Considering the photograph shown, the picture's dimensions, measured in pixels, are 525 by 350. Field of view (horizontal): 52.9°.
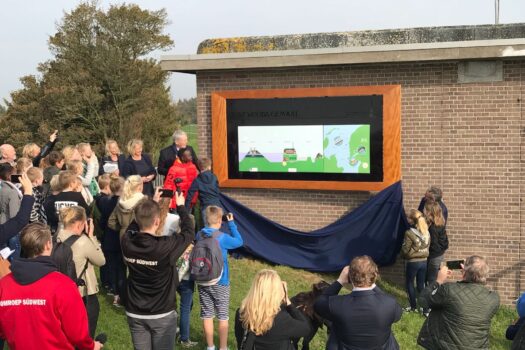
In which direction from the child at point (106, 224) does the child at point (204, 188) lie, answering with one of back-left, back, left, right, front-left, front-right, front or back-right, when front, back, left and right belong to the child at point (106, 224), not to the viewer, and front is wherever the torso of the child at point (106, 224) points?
front

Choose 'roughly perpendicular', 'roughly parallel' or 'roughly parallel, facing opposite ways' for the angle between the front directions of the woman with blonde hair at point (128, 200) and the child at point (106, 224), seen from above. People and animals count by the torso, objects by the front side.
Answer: roughly parallel

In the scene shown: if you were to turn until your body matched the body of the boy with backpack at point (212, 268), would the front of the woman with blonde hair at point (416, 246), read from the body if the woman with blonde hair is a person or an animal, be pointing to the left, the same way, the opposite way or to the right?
to the left

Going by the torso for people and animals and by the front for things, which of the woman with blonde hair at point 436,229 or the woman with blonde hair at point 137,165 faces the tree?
the woman with blonde hair at point 436,229

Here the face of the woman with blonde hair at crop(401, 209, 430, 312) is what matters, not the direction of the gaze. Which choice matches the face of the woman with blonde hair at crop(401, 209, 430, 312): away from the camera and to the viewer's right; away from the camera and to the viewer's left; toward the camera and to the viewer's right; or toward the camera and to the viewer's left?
away from the camera and to the viewer's left

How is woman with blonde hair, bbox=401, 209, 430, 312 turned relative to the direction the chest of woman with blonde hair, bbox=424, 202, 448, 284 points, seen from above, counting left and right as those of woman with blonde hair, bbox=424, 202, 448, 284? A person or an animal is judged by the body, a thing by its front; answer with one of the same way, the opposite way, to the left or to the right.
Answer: the same way

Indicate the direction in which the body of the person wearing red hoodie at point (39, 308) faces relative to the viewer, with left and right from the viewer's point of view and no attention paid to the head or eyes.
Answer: facing away from the viewer and to the right of the viewer

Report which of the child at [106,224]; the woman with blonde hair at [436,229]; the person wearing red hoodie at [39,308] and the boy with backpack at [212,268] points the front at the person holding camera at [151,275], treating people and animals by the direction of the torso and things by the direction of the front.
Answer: the person wearing red hoodie at [39,308]

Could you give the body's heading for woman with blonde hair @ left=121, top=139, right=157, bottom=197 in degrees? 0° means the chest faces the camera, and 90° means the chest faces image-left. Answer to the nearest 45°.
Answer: approximately 315°

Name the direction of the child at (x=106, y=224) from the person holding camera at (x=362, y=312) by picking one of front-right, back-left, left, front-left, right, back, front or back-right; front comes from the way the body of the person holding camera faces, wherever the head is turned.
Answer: front-left

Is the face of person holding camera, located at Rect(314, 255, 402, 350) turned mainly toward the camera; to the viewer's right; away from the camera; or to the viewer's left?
away from the camera

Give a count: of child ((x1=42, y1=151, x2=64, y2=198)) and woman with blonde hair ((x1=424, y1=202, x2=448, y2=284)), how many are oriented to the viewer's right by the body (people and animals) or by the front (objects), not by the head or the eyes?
1

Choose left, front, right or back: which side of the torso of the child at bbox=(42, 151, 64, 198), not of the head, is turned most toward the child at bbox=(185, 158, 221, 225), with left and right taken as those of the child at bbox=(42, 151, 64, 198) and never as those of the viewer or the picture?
front

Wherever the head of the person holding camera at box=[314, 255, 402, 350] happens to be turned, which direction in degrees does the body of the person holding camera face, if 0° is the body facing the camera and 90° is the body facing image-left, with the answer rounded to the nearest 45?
approximately 180°

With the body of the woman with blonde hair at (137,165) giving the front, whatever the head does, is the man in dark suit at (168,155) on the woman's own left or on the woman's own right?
on the woman's own left
